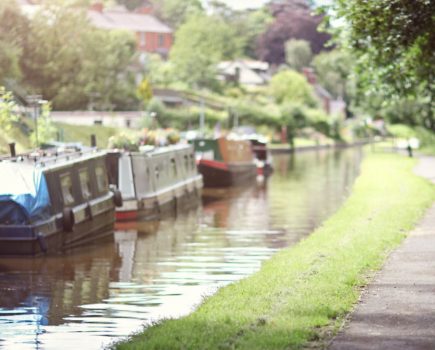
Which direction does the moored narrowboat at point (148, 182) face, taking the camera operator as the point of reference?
facing away from the viewer and to the right of the viewer

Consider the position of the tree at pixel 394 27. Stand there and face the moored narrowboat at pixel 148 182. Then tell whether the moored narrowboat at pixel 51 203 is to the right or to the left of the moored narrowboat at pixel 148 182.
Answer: left

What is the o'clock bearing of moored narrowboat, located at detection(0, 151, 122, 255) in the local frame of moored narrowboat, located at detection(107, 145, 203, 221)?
moored narrowboat, located at detection(0, 151, 122, 255) is roughly at 5 o'clock from moored narrowboat, located at detection(107, 145, 203, 221).

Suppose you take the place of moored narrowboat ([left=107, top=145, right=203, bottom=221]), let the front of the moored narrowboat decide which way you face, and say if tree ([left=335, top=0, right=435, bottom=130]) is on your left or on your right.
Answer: on your right
